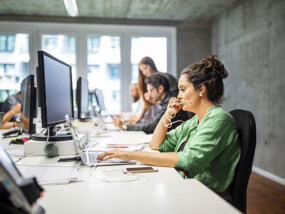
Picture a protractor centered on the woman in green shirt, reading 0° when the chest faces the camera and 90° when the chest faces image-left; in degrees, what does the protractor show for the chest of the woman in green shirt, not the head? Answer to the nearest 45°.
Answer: approximately 90°

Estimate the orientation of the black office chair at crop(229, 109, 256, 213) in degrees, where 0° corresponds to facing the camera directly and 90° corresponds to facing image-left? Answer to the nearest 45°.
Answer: approximately 90°

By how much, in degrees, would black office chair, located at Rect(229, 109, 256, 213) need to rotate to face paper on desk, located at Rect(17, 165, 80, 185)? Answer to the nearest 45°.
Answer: approximately 45° to its left

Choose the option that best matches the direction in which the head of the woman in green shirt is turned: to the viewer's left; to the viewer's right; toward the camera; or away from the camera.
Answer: to the viewer's left

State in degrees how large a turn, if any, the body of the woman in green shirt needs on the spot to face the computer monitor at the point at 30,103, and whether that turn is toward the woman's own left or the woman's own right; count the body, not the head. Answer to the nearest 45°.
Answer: approximately 45° to the woman's own right
